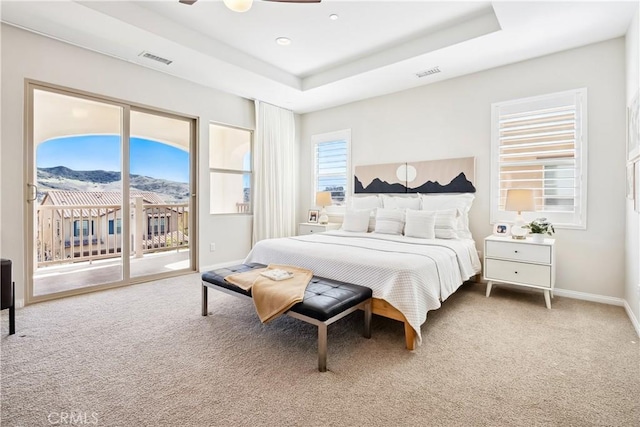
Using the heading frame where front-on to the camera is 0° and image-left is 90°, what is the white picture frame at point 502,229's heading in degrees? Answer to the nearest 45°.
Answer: approximately 0°

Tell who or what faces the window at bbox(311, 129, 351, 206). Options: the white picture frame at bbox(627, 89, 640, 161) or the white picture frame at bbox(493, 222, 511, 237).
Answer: the white picture frame at bbox(627, 89, 640, 161)

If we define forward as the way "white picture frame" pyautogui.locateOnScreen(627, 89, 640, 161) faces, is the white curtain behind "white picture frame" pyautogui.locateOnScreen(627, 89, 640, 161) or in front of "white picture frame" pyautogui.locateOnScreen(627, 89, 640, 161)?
in front

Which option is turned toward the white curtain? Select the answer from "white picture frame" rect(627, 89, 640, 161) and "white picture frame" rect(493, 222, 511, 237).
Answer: "white picture frame" rect(627, 89, 640, 161)

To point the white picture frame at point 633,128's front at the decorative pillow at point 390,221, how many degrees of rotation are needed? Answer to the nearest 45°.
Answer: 0° — it already faces it

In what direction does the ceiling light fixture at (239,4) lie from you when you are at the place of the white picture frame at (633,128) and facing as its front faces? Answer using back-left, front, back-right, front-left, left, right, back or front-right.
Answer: front-left

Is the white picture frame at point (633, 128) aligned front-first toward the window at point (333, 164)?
yes

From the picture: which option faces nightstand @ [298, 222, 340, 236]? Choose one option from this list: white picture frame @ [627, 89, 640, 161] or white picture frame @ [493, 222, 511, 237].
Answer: white picture frame @ [627, 89, 640, 161]

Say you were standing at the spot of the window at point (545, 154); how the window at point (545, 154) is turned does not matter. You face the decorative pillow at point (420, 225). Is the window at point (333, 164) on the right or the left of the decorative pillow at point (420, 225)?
right

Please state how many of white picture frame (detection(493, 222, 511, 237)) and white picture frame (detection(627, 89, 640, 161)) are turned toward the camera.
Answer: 1

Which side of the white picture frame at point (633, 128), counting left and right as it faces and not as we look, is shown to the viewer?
left

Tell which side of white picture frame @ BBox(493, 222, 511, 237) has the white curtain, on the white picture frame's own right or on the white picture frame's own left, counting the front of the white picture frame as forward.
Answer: on the white picture frame's own right

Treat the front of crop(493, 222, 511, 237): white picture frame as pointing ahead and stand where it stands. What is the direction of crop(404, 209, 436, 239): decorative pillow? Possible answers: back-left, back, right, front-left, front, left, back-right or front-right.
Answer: front-right

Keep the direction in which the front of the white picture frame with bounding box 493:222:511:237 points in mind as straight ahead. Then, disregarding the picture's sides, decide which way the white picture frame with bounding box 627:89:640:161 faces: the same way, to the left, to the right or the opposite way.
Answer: to the right
